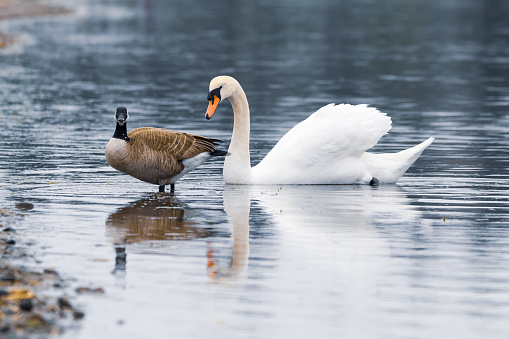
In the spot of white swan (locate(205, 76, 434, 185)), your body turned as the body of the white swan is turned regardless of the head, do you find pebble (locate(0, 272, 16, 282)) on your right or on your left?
on your left

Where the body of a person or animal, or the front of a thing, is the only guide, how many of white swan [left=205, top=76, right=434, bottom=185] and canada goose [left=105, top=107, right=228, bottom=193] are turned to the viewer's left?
2

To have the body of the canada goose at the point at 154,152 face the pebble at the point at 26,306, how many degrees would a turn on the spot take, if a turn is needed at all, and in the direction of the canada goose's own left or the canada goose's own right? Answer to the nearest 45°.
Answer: approximately 90° to the canada goose's own left

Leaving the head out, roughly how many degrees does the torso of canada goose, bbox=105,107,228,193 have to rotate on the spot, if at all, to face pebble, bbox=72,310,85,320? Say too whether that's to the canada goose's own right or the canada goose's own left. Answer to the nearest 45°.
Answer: approximately 90° to the canada goose's own left

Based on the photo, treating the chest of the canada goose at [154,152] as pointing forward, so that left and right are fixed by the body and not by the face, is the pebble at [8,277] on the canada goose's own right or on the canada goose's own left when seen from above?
on the canada goose's own left

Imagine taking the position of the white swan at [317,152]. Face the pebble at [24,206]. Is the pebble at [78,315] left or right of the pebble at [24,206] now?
left

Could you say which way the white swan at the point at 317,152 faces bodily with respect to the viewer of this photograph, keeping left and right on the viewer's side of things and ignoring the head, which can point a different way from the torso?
facing to the left of the viewer

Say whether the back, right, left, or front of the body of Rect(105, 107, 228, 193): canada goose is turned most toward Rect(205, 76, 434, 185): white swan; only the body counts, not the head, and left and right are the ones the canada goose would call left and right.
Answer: back

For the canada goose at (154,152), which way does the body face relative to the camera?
to the viewer's left
